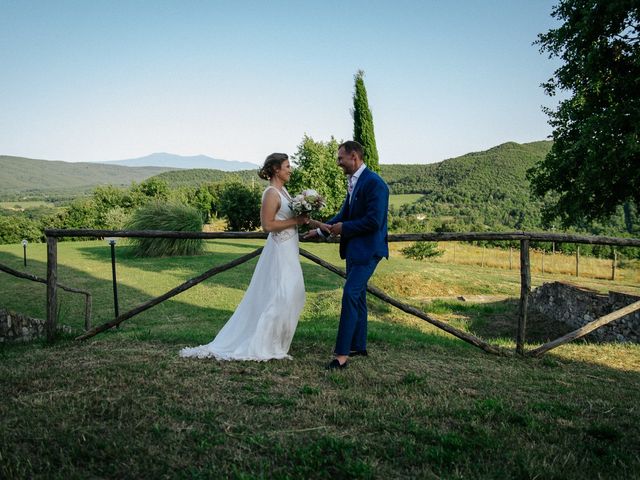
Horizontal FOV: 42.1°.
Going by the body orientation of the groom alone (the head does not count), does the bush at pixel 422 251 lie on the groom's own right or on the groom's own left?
on the groom's own right

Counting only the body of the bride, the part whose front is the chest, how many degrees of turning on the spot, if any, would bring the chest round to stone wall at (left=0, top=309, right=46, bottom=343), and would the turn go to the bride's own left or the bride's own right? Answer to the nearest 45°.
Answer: approximately 135° to the bride's own left

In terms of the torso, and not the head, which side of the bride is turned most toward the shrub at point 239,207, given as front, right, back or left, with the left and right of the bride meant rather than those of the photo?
left

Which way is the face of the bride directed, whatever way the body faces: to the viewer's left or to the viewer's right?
to the viewer's right

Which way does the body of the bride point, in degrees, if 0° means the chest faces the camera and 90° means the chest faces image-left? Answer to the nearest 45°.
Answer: approximately 270°

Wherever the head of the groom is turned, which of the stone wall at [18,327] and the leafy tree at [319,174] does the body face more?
the stone wall

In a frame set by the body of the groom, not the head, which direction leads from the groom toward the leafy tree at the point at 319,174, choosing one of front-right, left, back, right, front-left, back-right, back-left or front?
right

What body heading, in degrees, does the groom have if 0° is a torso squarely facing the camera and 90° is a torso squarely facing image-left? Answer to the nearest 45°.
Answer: approximately 90°

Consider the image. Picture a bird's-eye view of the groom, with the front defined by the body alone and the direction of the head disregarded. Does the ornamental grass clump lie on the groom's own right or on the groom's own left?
on the groom's own right

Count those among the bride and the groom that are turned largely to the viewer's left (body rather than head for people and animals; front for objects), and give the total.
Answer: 1

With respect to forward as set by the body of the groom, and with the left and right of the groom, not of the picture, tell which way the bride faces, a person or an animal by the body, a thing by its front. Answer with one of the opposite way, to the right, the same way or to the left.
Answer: the opposite way
